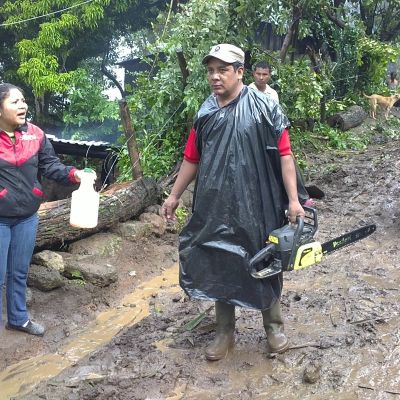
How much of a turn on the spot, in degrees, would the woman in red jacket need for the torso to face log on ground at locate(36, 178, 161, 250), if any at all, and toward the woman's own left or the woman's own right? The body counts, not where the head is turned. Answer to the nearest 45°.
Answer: approximately 90° to the woman's own left

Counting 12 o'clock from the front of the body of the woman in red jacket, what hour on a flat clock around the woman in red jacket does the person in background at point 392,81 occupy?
The person in background is roughly at 9 o'clock from the woman in red jacket.

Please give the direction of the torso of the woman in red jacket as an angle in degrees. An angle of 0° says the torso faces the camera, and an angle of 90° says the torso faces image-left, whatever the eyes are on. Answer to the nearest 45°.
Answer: approximately 315°

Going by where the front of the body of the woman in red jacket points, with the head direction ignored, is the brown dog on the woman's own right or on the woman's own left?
on the woman's own left

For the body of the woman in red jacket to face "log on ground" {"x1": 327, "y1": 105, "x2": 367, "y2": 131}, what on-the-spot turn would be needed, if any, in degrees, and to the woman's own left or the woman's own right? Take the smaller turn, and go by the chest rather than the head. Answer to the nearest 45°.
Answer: approximately 90° to the woman's own left

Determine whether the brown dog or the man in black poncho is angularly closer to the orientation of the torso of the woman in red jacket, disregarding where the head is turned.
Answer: the man in black poncho
